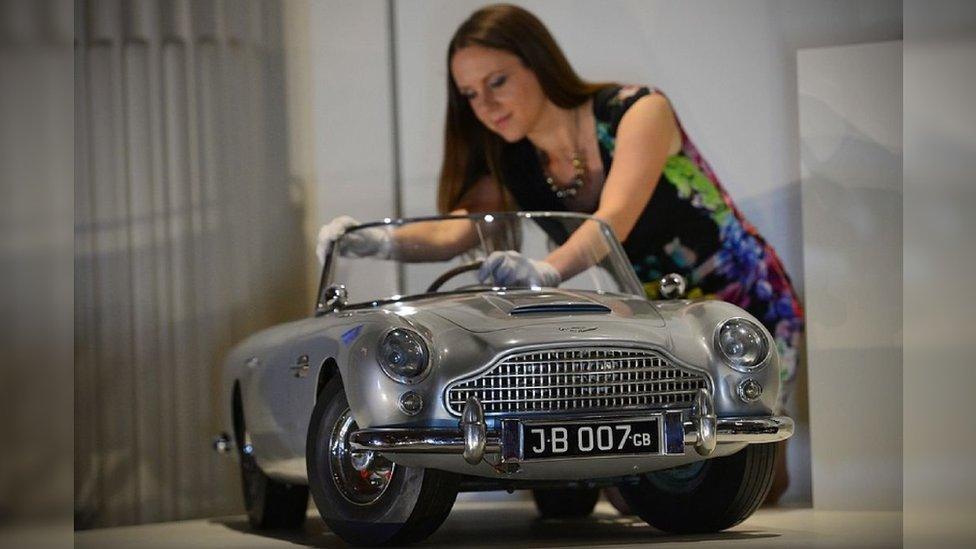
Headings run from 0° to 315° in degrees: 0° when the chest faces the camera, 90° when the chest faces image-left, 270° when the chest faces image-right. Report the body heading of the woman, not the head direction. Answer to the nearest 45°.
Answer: approximately 45°

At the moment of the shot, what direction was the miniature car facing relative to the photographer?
facing the viewer and to the right of the viewer

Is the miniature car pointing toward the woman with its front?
no

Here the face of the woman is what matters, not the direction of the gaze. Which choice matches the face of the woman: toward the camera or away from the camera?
toward the camera

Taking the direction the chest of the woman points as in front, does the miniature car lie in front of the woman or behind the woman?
in front

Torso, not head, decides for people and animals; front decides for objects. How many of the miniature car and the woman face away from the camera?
0
